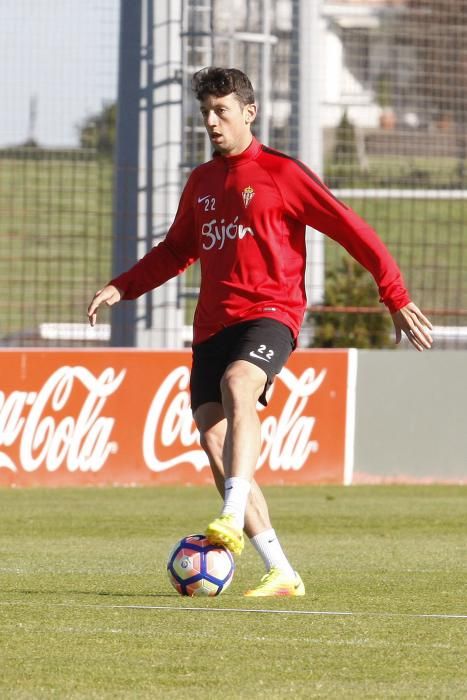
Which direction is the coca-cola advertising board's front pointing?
toward the camera

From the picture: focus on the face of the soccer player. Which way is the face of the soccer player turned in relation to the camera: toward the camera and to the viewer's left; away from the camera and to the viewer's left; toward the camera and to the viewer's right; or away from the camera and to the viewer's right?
toward the camera and to the viewer's left

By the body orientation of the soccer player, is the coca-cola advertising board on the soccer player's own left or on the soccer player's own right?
on the soccer player's own right

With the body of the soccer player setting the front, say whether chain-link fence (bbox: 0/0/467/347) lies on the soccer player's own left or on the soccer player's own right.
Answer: on the soccer player's own right

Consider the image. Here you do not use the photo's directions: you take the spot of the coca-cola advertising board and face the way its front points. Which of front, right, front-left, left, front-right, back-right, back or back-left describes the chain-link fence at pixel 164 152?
back

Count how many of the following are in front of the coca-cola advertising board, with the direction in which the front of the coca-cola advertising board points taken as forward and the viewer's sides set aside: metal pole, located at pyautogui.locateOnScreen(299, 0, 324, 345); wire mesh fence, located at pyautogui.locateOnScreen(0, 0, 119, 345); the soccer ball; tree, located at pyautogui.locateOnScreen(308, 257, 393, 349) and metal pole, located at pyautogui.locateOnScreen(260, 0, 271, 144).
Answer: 1

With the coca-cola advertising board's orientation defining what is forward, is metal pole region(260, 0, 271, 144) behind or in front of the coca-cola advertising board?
behind

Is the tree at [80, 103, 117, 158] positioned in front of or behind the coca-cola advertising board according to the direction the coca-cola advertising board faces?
behind

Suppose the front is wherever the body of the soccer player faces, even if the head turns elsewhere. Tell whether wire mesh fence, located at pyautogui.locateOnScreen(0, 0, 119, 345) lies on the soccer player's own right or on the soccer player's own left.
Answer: on the soccer player's own right

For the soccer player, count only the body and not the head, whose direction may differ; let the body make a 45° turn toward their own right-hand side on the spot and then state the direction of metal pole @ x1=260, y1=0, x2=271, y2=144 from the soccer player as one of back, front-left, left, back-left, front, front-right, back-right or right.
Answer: right

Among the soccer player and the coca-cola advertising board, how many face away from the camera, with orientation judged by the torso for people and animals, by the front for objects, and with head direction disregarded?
0

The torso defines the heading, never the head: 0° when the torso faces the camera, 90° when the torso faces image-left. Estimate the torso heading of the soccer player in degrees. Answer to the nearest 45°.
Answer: approximately 45°

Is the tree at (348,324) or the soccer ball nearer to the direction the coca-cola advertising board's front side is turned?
the soccer ball

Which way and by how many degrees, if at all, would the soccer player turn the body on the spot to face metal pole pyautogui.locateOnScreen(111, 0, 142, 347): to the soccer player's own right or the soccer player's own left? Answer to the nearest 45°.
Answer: approximately 135° to the soccer player's own right

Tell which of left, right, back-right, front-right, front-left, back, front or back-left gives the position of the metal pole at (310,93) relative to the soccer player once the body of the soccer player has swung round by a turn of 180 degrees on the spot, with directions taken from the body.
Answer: front-left
